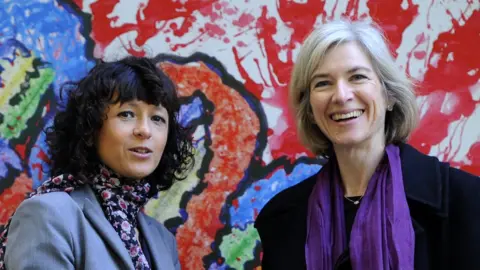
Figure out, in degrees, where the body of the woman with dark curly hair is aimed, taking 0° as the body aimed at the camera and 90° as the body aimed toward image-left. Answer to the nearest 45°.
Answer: approximately 315°

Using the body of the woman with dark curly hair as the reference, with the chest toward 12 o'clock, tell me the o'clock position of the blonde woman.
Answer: The blonde woman is roughly at 11 o'clock from the woman with dark curly hair.
